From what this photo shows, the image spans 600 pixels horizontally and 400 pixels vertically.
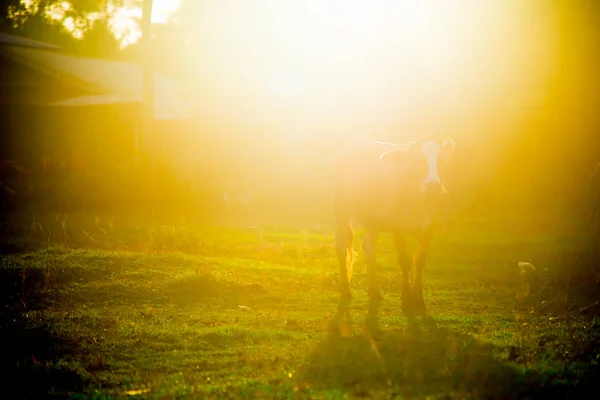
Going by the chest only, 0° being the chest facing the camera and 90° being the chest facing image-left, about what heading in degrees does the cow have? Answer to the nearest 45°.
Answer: approximately 315°
